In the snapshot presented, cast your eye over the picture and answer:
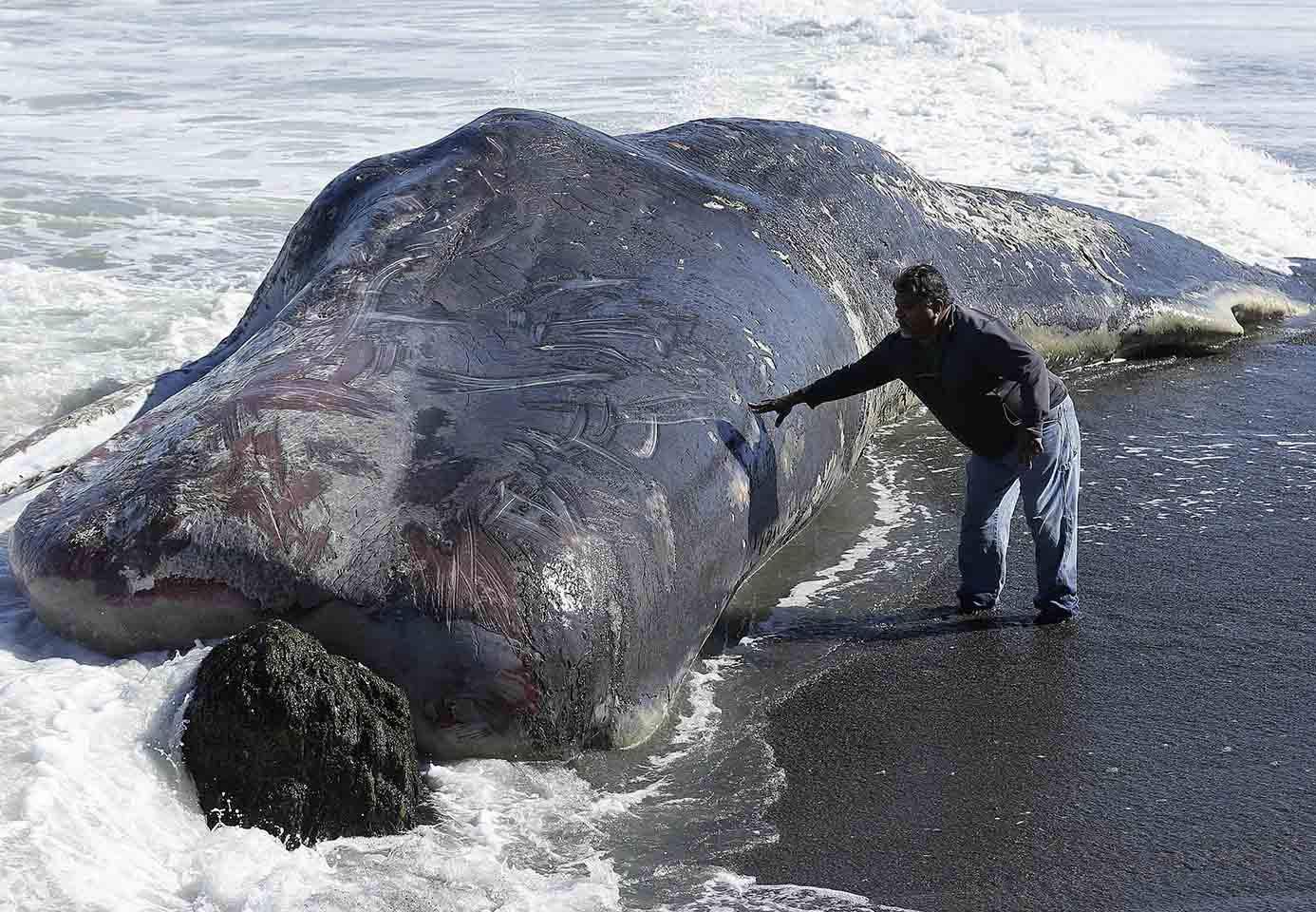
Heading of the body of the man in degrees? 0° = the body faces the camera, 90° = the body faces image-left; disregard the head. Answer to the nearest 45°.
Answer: approximately 45°

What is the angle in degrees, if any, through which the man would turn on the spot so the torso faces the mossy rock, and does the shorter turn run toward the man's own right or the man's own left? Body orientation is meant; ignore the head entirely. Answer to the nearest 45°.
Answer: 0° — they already face it

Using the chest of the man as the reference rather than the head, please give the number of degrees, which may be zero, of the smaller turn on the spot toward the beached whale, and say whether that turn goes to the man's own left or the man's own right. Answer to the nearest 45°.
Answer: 0° — they already face it
